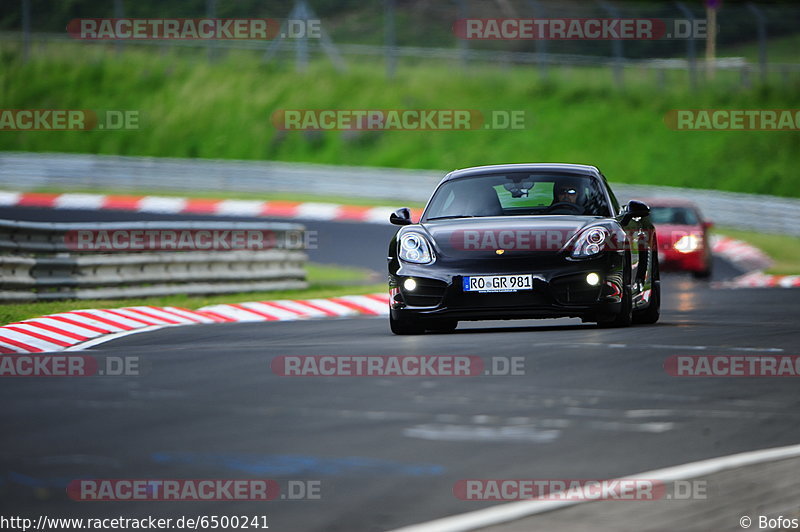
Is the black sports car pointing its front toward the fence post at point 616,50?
no

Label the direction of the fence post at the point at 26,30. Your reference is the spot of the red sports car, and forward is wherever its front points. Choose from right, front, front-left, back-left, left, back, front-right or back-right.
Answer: back-right

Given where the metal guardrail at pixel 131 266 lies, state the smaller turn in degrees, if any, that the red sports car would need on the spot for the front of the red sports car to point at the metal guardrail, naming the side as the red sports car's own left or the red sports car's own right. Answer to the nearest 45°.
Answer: approximately 45° to the red sports car's own right

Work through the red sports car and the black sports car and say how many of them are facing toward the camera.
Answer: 2

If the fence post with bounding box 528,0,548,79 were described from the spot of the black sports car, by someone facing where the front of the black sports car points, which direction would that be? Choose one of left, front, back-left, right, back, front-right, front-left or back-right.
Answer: back

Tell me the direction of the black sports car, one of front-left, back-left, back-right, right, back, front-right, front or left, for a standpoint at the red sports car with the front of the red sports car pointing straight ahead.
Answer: front

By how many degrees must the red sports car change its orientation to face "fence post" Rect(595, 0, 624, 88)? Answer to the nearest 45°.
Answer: approximately 180°

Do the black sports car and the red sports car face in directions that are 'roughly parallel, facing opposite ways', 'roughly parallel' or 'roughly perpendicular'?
roughly parallel

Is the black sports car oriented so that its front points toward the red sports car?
no

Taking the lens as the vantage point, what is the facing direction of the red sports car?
facing the viewer

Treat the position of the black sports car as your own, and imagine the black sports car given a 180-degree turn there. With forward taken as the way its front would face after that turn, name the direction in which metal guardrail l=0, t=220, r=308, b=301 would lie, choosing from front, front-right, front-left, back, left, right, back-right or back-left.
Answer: front-left

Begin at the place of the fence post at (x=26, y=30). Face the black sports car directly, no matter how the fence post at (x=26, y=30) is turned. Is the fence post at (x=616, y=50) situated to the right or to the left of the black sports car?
left

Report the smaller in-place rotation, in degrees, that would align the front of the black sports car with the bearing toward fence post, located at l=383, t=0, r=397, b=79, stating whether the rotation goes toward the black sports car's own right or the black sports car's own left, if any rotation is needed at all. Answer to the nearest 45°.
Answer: approximately 180°

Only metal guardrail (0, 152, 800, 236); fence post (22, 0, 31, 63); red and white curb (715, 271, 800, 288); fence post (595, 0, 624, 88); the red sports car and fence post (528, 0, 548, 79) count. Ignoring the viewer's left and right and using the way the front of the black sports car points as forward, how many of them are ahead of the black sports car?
0
